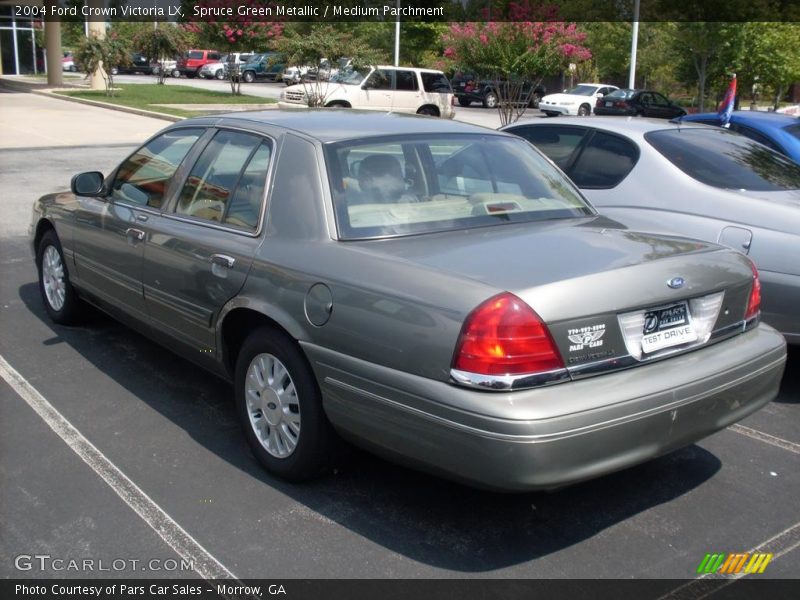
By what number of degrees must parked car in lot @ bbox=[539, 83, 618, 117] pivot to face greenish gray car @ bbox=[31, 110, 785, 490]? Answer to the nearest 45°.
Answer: approximately 45° to its left

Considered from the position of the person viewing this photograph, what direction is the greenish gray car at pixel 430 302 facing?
facing away from the viewer and to the left of the viewer

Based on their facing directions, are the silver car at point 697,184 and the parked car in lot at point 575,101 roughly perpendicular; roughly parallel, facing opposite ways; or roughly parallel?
roughly perpendicular

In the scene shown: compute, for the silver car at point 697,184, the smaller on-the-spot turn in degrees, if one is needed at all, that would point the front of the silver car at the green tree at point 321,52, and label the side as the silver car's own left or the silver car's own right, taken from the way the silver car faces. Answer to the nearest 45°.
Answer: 0° — it already faces it

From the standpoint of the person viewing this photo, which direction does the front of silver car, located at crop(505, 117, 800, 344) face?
facing away from the viewer and to the left of the viewer

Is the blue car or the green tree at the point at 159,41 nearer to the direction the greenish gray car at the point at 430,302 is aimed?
the green tree

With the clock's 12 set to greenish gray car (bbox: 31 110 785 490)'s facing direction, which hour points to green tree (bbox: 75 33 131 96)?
The green tree is roughly at 1 o'clock from the greenish gray car.

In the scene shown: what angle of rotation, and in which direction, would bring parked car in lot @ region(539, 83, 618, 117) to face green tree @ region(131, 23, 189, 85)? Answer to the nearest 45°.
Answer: approximately 45° to its right

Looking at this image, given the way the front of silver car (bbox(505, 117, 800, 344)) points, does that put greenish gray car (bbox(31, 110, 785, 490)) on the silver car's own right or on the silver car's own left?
on the silver car's own left

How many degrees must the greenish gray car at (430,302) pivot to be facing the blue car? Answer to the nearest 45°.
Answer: approximately 90° to its right
